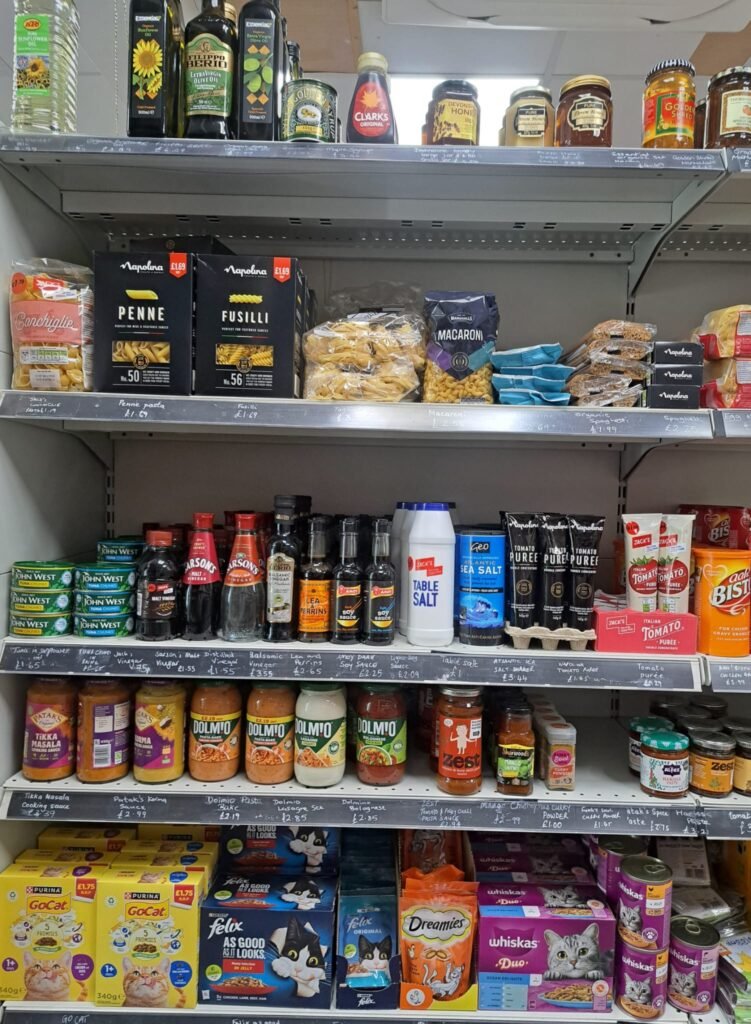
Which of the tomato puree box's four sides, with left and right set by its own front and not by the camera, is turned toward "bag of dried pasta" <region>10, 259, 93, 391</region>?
right

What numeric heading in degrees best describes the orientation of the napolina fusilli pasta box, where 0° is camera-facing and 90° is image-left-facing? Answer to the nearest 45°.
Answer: approximately 0°
